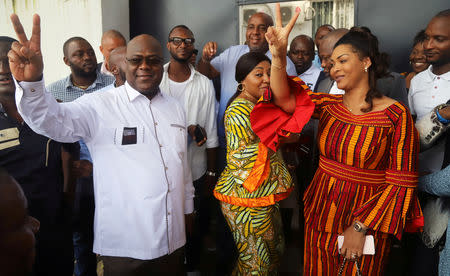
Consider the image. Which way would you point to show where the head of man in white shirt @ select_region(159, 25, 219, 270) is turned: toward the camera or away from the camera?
toward the camera

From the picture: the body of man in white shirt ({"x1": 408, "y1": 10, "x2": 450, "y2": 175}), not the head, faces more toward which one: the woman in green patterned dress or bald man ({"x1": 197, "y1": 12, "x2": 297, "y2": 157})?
the woman in green patterned dress

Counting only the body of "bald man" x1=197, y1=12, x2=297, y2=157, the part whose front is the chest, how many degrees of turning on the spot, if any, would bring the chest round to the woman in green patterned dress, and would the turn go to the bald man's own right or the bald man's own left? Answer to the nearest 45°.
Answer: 0° — they already face them

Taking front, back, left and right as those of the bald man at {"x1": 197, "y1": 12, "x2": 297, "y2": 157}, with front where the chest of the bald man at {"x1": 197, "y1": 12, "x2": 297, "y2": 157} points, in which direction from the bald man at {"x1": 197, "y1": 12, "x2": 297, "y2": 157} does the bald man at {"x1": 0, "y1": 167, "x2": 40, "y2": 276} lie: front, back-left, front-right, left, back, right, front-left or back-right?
front

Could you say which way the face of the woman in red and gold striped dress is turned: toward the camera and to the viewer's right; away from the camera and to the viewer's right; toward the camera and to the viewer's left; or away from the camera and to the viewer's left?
toward the camera and to the viewer's left

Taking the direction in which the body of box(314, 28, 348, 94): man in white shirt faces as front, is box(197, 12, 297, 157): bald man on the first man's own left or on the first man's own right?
on the first man's own right

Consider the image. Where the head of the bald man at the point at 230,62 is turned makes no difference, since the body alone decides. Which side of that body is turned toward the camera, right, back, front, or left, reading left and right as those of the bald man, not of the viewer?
front

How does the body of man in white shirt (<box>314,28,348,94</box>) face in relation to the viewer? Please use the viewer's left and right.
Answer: facing the viewer and to the left of the viewer

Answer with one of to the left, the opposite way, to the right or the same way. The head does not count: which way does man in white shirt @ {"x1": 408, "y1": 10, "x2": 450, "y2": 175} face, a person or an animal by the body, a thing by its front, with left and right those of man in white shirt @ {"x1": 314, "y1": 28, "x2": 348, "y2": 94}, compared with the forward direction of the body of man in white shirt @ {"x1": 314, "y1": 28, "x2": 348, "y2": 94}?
the same way
